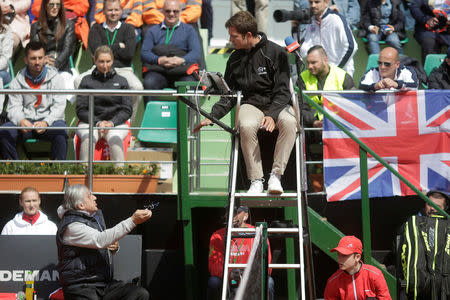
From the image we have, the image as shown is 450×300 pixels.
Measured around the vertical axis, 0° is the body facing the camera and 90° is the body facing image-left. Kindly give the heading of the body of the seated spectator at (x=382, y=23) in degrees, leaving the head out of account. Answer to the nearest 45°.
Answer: approximately 0°

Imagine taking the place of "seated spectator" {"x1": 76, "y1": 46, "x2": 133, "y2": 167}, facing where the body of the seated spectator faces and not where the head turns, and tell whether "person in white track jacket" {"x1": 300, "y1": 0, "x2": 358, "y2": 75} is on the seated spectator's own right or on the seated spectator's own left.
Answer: on the seated spectator's own left

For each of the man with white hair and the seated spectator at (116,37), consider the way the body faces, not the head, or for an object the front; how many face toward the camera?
1

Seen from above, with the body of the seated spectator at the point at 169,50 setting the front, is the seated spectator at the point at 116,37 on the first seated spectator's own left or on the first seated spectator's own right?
on the first seated spectator's own right

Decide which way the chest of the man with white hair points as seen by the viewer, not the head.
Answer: to the viewer's right

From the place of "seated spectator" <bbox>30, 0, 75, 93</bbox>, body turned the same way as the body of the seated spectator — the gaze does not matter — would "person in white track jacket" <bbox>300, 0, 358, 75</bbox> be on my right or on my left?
on my left

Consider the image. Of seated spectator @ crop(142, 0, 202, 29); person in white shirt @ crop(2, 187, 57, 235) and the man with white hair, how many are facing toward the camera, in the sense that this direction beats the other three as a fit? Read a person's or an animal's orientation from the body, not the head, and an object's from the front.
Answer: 2
